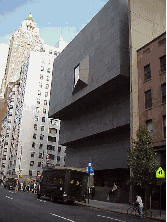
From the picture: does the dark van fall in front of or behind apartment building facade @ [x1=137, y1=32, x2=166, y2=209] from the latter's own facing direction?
in front

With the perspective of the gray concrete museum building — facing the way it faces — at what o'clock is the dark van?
The dark van is roughly at 11 o'clock from the gray concrete museum building.

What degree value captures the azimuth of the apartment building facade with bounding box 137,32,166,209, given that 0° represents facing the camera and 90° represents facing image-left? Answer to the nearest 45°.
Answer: approximately 45°

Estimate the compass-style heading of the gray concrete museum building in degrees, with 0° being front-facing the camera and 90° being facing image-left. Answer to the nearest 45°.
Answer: approximately 45°

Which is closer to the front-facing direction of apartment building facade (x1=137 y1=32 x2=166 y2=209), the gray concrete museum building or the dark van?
the dark van

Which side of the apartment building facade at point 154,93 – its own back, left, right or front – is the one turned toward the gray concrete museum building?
right
